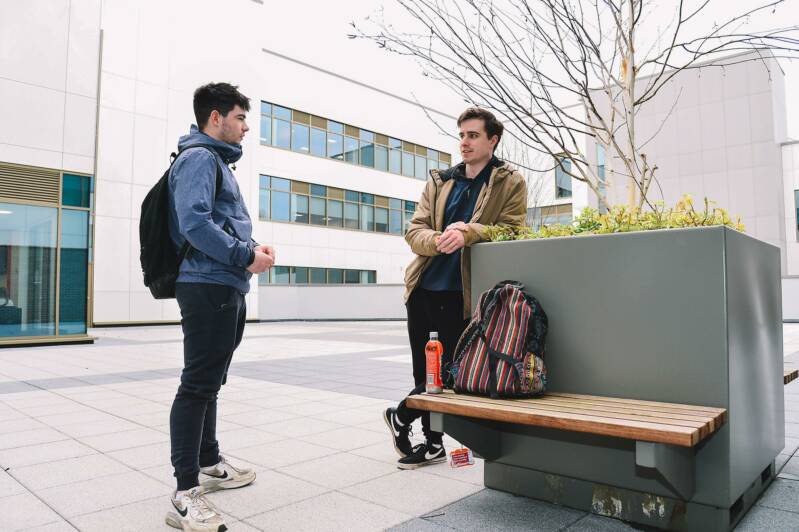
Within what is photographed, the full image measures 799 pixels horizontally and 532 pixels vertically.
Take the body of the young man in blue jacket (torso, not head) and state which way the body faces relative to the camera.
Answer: to the viewer's right

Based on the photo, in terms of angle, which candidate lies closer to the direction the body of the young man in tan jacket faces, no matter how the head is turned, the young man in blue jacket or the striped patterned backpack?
the young man in blue jacket

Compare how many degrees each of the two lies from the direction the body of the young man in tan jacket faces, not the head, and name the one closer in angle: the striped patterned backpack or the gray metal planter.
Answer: the striped patterned backpack

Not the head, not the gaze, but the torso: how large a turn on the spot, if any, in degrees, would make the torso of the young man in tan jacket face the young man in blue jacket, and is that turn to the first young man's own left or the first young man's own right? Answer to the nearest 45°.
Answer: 0° — they already face them

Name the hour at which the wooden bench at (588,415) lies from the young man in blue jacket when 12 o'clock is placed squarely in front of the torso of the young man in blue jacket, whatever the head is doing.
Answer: The wooden bench is roughly at 1 o'clock from the young man in blue jacket.

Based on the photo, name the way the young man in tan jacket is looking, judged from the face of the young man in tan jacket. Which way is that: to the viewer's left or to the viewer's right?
to the viewer's left

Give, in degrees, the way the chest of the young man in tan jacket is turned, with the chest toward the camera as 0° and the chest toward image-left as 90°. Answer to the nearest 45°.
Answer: approximately 45°

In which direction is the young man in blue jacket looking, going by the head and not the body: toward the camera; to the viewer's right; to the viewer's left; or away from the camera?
to the viewer's right

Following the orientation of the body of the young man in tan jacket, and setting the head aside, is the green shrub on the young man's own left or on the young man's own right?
on the young man's own left

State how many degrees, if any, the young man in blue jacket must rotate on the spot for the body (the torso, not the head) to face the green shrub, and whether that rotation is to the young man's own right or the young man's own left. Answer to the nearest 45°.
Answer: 0° — they already face it

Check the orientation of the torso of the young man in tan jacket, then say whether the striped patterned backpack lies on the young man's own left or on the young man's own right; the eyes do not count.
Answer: on the young man's own left
